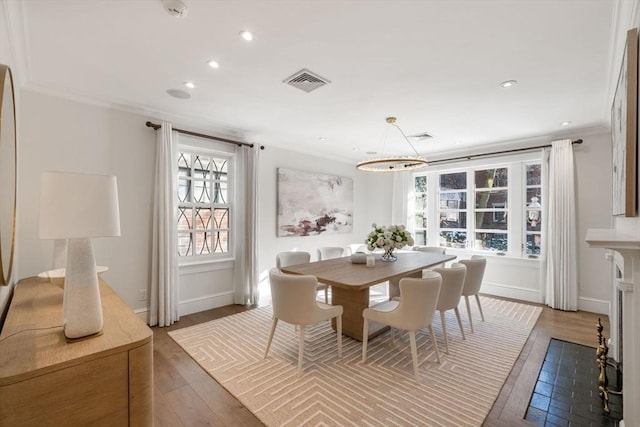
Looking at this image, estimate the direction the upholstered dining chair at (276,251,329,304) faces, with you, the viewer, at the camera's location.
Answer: facing the viewer and to the right of the viewer

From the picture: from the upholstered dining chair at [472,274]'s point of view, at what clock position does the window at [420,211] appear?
The window is roughly at 1 o'clock from the upholstered dining chair.

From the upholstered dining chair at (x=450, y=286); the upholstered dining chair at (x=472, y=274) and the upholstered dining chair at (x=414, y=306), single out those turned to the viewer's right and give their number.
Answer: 0

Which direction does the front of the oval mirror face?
to the viewer's right

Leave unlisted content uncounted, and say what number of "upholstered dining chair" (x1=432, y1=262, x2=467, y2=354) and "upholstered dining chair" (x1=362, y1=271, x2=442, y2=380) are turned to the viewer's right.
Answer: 0

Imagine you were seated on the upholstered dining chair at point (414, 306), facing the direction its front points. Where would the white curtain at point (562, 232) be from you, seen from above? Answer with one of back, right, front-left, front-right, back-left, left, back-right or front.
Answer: right

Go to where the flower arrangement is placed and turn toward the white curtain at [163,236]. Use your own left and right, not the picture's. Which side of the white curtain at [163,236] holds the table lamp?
left

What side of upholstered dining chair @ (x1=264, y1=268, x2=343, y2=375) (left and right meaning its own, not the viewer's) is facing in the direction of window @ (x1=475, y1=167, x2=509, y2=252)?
front

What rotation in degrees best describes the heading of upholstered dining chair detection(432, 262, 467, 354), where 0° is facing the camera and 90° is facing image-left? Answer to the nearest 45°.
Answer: approximately 135°

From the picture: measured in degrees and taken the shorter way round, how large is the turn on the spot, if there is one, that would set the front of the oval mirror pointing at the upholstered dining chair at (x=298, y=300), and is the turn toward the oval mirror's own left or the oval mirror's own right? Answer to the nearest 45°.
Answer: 0° — it already faces it

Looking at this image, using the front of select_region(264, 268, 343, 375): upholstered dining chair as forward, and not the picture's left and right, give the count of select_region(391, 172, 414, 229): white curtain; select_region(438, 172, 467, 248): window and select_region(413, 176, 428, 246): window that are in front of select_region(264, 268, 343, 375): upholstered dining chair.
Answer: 3

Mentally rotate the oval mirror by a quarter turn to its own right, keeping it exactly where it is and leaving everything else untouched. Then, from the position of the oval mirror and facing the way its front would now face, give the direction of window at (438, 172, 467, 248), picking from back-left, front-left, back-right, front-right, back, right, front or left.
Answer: left

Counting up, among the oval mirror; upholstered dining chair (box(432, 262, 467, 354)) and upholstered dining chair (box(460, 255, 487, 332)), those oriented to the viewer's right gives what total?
1

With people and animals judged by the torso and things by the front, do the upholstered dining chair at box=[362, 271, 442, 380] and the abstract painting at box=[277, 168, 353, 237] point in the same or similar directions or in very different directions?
very different directions

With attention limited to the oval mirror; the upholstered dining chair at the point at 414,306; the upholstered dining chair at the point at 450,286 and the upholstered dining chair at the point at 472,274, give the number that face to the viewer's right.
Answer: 1
